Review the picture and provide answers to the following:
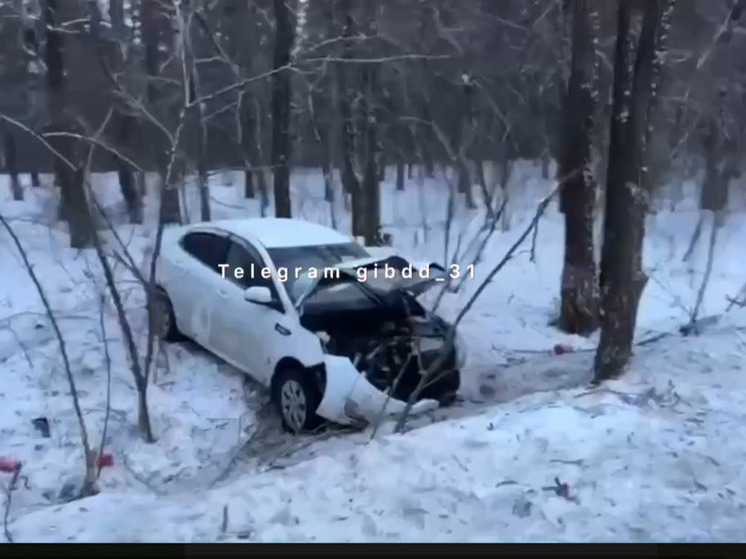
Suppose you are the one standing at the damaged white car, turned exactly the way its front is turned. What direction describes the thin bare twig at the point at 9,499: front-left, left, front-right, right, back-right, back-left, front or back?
right

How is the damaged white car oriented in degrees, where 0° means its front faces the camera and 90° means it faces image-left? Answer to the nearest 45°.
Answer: approximately 315°

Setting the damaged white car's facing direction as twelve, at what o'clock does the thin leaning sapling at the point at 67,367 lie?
The thin leaning sapling is roughly at 4 o'clock from the damaged white car.

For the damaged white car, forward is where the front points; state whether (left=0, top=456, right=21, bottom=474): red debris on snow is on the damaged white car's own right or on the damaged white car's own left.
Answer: on the damaged white car's own right
